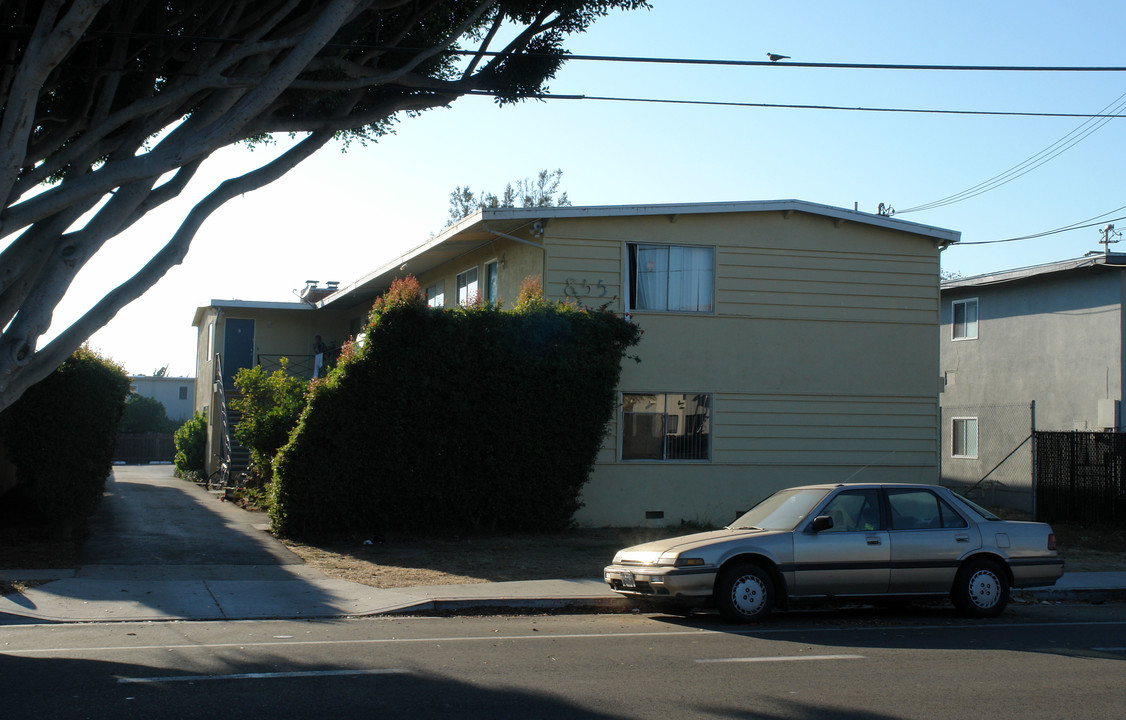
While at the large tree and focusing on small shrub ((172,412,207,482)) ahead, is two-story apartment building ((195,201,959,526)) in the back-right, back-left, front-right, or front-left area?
front-right

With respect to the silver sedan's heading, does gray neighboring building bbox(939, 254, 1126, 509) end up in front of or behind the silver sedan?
behind

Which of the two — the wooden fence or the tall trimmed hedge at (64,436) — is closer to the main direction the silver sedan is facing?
the tall trimmed hedge

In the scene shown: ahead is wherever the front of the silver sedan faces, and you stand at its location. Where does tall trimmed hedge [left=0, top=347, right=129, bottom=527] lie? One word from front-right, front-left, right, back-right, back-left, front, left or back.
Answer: front-right

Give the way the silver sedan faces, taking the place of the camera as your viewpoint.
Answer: facing the viewer and to the left of the viewer

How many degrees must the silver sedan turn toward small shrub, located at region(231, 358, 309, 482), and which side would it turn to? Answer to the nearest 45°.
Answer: approximately 90° to its right

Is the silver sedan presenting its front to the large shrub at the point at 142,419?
no

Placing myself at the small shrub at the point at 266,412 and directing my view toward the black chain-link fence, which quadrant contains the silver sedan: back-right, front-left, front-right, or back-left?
front-right

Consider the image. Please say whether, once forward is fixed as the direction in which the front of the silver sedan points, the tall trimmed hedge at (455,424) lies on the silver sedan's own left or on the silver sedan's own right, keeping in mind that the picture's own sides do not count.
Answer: on the silver sedan's own right

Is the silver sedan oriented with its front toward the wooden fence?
no

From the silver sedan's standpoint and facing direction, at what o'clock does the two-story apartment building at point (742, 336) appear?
The two-story apartment building is roughly at 4 o'clock from the silver sedan.

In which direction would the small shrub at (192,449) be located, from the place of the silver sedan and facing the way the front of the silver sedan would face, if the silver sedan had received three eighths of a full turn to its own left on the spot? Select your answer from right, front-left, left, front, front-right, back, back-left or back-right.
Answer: back-left

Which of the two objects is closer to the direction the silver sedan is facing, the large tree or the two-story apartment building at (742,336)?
the large tree

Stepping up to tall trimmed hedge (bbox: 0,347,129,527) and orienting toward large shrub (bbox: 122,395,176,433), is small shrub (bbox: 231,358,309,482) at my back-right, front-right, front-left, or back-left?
front-right
